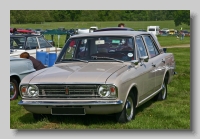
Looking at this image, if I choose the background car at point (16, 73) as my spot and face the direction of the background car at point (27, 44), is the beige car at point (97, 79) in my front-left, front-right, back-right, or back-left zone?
back-right

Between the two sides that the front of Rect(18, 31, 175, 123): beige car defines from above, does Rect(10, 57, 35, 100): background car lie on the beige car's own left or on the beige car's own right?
on the beige car's own right

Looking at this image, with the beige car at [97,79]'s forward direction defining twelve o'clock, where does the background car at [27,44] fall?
The background car is roughly at 4 o'clock from the beige car.

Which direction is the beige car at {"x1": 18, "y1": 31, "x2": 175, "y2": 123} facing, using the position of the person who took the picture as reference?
facing the viewer and to the left of the viewer
